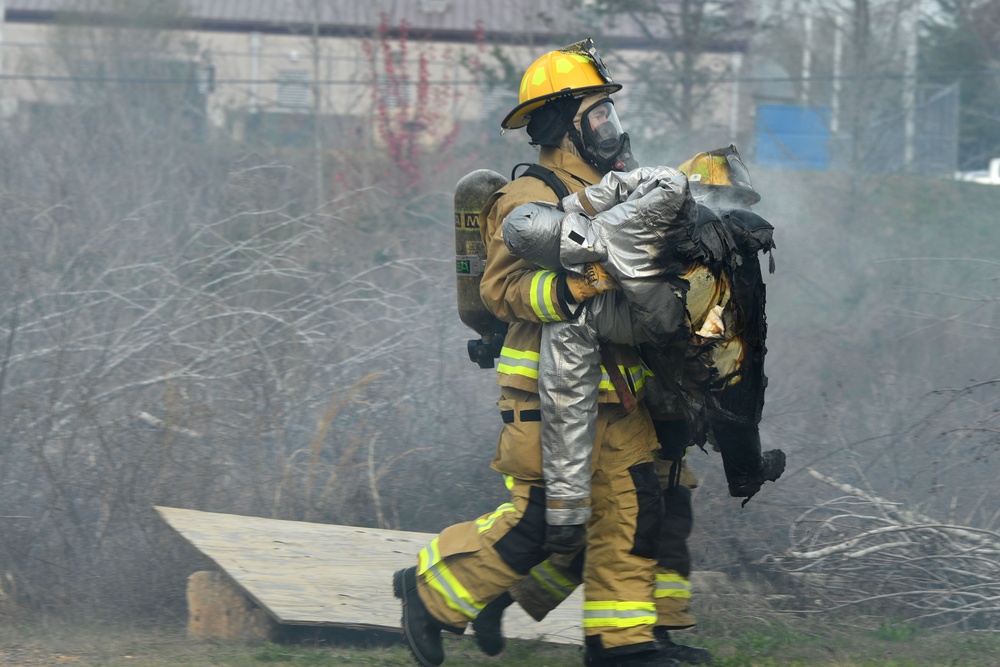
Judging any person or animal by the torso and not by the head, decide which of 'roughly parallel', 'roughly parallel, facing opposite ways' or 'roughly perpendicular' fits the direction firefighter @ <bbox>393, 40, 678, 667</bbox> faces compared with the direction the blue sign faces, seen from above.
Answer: roughly perpendicular

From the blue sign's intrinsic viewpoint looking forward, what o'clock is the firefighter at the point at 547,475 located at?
The firefighter is roughly at 12 o'clock from the blue sign.

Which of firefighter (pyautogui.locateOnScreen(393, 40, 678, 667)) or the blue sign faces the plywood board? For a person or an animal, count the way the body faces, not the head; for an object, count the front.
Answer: the blue sign

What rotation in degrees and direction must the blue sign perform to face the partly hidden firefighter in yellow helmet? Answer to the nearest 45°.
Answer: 0° — it already faces them

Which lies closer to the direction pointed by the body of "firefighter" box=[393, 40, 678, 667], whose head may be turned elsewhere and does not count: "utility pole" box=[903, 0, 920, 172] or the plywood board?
the utility pole

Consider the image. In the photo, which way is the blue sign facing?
toward the camera

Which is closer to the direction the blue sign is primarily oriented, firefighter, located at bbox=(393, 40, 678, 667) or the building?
the firefighter

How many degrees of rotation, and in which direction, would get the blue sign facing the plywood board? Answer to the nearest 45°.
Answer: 0° — it already faces it

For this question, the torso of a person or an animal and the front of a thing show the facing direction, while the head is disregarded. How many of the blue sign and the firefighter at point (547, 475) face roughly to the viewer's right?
1

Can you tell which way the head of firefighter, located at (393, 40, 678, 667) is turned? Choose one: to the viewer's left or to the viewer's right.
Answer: to the viewer's right

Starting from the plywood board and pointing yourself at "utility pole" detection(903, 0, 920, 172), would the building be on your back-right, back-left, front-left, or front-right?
front-left

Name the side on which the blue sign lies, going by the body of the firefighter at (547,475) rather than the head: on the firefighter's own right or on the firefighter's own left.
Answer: on the firefighter's own left

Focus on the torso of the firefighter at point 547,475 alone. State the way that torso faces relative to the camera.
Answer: to the viewer's right
